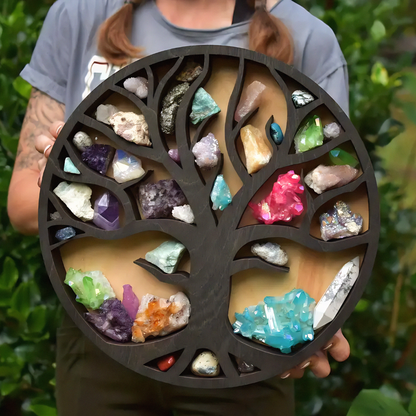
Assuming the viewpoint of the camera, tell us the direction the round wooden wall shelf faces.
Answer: facing the viewer
